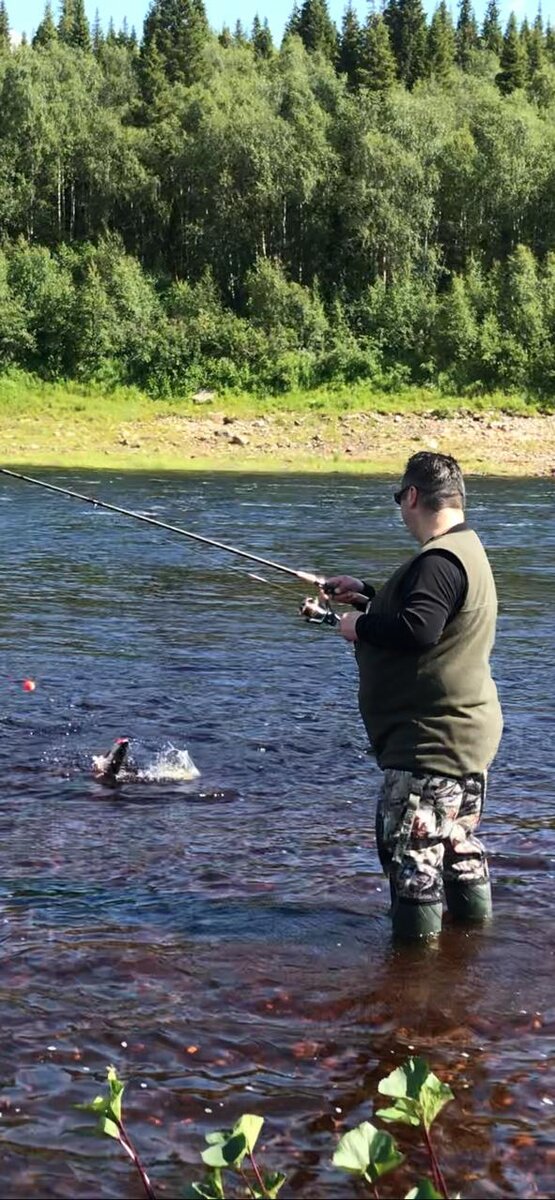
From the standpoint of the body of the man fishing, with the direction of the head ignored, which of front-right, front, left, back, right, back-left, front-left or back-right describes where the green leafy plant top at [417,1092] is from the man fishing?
back-left

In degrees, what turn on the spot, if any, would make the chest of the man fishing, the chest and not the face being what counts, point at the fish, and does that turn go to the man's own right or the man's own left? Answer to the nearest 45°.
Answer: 0° — they already face it

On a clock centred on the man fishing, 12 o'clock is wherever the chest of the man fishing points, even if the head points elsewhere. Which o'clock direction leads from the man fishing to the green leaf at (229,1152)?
The green leaf is roughly at 8 o'clock from the man fishing.

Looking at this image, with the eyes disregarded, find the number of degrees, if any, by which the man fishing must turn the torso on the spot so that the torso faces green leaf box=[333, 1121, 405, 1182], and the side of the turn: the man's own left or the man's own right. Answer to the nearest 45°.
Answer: approximately 135° to the man's own left

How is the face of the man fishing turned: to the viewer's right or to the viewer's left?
to the viewer's left

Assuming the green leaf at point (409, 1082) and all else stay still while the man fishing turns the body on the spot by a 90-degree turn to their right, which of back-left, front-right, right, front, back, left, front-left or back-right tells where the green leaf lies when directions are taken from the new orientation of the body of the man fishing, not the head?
back-right

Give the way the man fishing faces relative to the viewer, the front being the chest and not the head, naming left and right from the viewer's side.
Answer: facing away from the viewer and to the left of the viewer

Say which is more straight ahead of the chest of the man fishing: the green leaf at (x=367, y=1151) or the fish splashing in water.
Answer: the fish splashing in water
